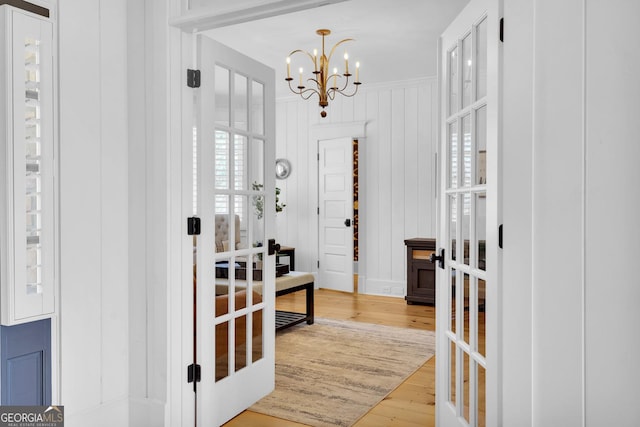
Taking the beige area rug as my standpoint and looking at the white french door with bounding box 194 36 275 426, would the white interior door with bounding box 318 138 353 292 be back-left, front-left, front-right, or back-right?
back-right

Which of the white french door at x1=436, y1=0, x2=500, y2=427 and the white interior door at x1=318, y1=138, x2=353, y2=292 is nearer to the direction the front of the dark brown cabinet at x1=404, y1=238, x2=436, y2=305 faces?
the white french door

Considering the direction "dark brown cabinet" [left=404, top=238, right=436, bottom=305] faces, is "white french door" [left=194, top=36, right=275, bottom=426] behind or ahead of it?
ahead

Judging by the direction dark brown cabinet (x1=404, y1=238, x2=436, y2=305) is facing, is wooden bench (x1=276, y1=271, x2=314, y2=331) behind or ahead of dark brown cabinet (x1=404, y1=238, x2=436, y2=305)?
ahead

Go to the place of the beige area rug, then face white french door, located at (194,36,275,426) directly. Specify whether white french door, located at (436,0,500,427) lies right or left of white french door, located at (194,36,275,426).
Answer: left

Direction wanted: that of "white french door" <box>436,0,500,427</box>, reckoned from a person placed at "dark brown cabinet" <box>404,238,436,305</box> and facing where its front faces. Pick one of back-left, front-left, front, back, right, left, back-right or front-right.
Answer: front

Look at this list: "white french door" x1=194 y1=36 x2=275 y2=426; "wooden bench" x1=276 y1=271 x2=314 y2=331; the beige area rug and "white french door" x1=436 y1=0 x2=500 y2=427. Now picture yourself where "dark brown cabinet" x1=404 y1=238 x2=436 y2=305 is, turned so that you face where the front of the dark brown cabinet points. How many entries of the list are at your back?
0

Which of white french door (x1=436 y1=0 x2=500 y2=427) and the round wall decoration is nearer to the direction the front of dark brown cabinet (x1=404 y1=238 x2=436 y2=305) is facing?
the white french door

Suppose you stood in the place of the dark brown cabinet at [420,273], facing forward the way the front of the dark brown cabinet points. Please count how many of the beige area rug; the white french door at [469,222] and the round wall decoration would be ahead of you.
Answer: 2

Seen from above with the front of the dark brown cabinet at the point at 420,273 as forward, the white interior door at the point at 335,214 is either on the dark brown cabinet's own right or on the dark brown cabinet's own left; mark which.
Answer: on the dark brown cabinet's own right

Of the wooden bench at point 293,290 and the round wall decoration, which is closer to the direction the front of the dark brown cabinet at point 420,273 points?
the wooden bench

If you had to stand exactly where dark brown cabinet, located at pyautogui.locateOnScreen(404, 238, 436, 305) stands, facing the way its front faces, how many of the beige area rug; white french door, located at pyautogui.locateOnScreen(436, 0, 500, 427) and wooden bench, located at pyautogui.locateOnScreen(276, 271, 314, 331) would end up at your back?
0

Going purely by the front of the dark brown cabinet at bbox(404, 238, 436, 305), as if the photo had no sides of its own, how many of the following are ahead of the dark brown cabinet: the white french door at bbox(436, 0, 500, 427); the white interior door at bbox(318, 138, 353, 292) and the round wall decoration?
1

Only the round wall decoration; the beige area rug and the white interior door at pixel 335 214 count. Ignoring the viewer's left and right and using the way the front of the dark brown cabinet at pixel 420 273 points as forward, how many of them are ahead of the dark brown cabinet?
1

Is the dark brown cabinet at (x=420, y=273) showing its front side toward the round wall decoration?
no

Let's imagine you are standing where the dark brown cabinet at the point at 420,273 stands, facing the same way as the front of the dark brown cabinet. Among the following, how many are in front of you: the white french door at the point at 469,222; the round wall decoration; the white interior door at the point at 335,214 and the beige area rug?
2

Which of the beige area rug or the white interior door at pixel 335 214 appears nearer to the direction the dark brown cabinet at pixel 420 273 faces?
the beige area rug

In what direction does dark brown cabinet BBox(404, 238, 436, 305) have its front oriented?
toward the camera
